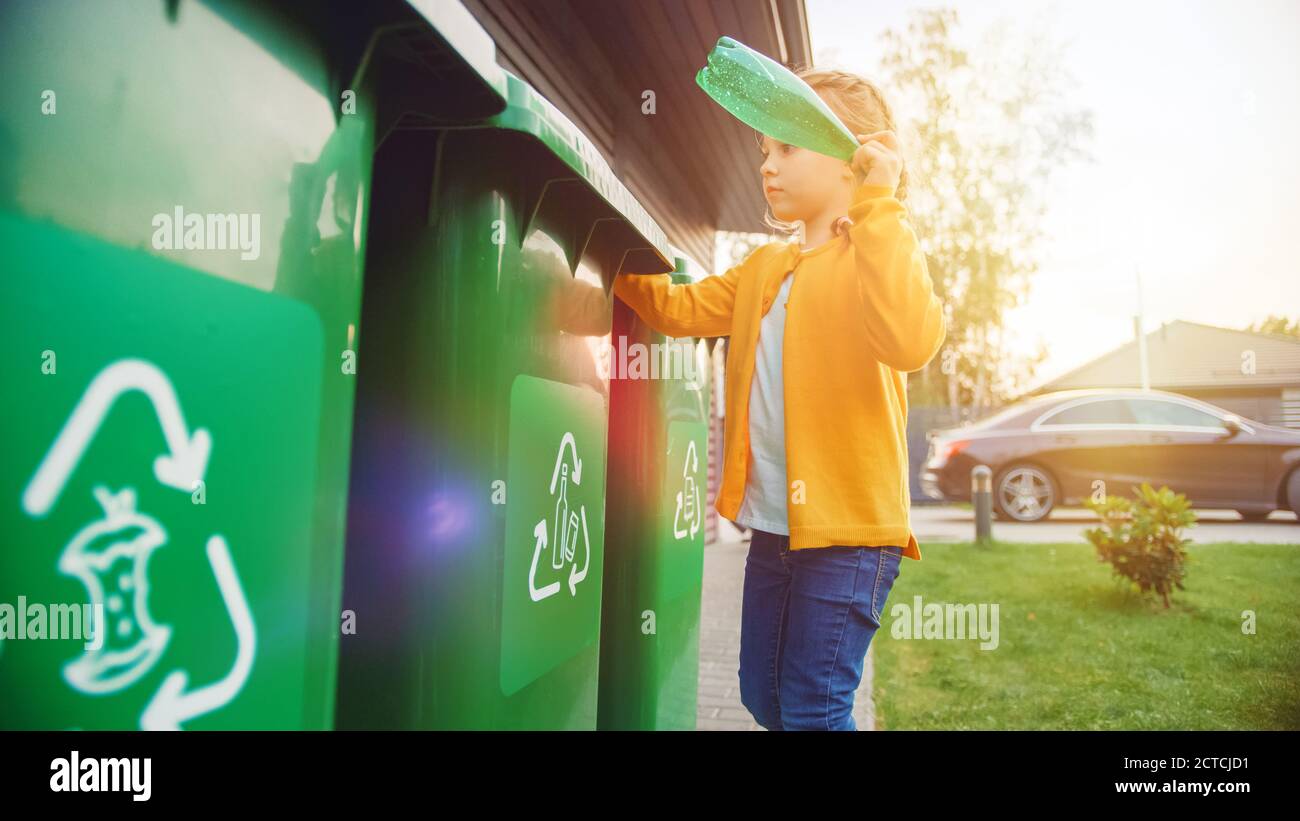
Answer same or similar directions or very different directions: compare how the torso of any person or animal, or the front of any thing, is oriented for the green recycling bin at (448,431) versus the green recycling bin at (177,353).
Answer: same or similar directions

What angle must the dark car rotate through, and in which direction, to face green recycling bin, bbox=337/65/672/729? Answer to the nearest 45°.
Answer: approximately 90° to its right

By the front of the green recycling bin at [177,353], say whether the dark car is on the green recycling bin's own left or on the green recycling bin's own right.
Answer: on the green recycling bin's own left

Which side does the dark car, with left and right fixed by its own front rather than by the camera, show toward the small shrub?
right

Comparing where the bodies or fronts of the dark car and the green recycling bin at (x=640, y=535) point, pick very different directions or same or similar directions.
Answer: same or similar directions

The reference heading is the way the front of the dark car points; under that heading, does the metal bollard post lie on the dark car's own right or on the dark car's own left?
on the dark car's own right

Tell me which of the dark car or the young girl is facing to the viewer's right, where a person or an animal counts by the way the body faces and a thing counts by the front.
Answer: the dark car

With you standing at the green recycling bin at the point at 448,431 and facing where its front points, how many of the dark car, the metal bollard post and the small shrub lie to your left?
3

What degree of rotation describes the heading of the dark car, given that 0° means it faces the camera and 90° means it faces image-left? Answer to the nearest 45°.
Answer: approximately 270°

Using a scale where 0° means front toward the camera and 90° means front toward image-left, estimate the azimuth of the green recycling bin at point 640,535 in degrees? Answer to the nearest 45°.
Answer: approximately 315°

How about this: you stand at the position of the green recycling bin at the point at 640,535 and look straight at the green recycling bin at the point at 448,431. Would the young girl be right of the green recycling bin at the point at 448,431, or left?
left

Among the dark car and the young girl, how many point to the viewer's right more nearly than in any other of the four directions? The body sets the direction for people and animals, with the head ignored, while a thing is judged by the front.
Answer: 1
